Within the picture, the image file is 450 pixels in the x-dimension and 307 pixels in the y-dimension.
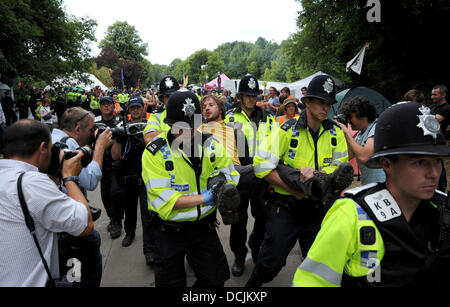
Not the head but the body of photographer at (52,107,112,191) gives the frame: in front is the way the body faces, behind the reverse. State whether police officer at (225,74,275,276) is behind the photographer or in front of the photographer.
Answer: in front

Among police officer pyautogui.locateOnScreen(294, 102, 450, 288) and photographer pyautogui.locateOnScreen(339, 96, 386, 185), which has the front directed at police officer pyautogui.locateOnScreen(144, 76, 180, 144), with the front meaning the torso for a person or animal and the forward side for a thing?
the photographer

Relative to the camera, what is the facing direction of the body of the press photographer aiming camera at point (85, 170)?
to the viewer's right

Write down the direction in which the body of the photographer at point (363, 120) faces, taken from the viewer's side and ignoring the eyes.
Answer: to the viewer's left

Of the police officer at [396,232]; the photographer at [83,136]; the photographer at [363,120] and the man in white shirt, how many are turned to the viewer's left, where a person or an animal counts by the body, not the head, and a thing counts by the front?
1

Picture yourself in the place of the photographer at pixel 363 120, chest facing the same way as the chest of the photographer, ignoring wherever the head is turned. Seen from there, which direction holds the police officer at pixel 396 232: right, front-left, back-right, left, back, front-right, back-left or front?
left

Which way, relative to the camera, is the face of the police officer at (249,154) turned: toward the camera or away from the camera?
toward the camera

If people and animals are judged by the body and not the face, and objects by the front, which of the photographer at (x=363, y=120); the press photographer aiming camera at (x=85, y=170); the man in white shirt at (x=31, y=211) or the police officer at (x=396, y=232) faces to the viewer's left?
the photographer

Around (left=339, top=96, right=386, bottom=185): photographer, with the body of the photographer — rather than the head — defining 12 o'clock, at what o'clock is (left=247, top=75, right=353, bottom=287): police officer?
The police officer is roughly at 10 o'clock from the photographer.

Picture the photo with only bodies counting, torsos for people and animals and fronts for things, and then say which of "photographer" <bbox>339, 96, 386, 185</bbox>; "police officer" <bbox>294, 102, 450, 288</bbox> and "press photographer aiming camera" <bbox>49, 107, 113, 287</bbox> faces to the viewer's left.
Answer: the photographer

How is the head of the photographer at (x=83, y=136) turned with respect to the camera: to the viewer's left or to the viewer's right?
to the viewer's right

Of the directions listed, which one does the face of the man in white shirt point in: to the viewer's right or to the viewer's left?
to the viewer's right
